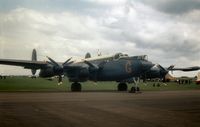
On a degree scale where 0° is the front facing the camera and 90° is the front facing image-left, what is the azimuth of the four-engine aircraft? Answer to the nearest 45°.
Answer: approximately 315°
